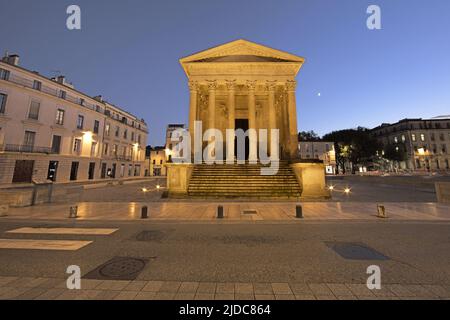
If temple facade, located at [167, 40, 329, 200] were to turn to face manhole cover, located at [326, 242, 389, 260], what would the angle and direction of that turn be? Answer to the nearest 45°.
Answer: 0° — it already faces it

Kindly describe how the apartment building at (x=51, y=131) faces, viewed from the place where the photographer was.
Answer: facing the viewer and to the right of the viewer

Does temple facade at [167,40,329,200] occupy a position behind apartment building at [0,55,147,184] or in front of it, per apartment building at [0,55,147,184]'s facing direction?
in front

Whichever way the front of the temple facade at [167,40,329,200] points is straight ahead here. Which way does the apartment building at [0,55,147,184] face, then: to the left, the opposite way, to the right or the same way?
to the left

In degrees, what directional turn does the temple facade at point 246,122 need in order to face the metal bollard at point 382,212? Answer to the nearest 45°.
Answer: approximately 45° to its left

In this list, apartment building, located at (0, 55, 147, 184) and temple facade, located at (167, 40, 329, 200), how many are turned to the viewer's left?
0

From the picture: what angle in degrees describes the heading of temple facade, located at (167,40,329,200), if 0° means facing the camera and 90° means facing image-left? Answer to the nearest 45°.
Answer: approximately 0°

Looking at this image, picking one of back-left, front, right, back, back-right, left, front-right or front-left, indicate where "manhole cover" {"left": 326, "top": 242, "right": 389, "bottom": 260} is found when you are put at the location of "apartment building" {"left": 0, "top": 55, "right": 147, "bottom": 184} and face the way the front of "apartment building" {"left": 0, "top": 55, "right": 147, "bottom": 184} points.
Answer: front-right

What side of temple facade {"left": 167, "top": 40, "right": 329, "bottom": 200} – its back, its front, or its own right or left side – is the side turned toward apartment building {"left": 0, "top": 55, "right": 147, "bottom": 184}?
right

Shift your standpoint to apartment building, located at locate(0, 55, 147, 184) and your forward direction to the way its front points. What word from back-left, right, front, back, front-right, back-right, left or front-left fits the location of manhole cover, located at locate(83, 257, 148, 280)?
front-right

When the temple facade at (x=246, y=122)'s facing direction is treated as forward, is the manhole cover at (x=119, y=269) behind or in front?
in front
